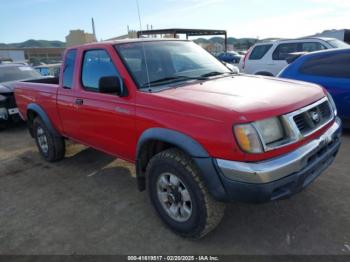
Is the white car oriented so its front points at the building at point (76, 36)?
no

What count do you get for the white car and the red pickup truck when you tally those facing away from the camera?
0

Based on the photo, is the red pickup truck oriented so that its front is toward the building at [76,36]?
no

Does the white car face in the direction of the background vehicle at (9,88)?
no

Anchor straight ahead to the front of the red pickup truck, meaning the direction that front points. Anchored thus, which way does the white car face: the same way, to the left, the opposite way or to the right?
the same way

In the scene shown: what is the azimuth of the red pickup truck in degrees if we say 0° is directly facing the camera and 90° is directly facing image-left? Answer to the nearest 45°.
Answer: approximately 315°

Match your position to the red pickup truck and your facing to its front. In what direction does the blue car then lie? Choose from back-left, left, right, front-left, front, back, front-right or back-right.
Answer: left

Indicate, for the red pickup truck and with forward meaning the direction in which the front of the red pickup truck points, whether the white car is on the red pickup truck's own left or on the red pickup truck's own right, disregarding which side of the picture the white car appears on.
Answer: on the red pickup truck's own left

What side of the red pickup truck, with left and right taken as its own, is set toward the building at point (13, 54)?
back

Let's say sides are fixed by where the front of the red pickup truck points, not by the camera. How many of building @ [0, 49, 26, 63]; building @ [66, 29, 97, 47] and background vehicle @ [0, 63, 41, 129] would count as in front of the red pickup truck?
0

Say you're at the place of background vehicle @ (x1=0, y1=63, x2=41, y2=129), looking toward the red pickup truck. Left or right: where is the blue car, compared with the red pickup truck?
left

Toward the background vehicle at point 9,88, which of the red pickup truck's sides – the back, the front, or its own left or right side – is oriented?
back

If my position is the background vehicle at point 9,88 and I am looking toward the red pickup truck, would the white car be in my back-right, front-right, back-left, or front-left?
front-left
